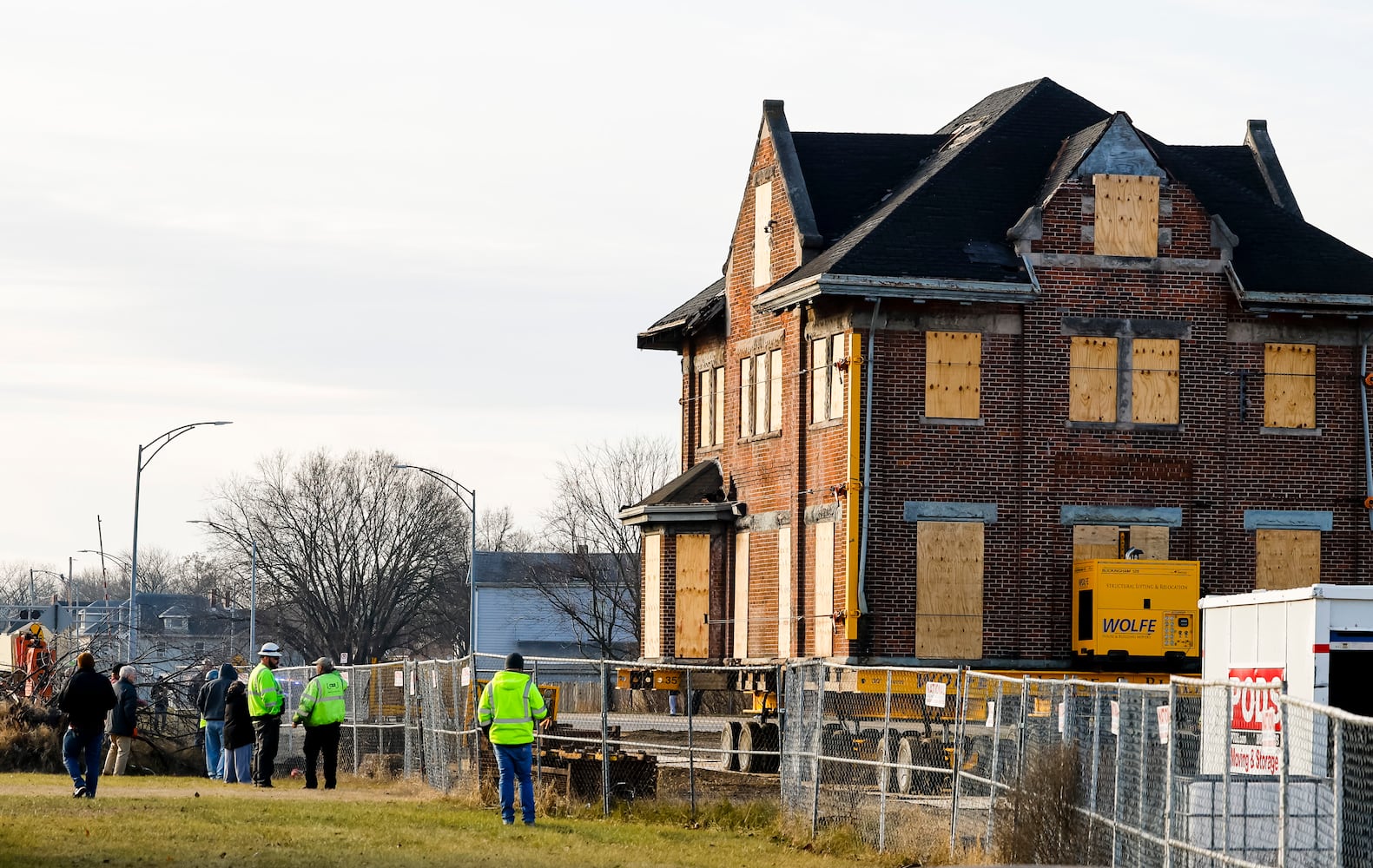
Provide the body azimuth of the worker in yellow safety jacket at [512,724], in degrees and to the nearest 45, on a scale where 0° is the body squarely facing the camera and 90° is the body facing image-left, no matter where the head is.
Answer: approximately 180°

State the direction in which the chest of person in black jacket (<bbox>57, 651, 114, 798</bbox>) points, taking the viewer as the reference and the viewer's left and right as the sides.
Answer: facing away from the viewer
